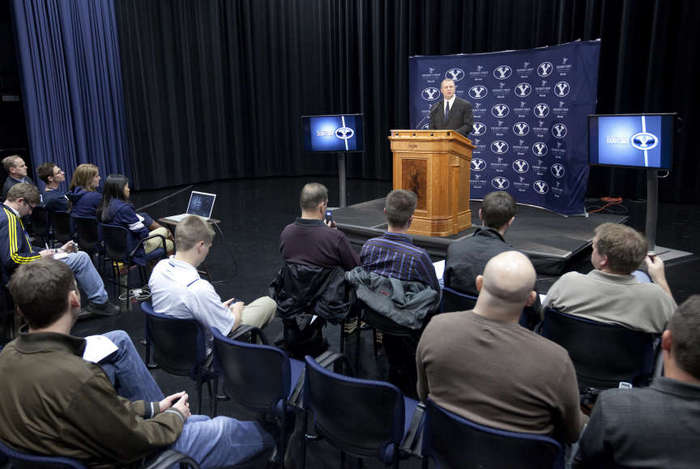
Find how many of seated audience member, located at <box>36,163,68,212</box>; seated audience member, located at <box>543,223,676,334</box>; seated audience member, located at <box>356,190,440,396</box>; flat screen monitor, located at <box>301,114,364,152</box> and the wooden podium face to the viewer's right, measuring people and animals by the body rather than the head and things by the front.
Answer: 1

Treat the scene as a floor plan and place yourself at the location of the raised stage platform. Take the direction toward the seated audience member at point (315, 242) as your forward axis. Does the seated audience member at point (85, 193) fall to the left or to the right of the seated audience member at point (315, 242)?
right

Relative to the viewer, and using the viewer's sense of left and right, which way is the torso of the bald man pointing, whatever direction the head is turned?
facing away from the viewer

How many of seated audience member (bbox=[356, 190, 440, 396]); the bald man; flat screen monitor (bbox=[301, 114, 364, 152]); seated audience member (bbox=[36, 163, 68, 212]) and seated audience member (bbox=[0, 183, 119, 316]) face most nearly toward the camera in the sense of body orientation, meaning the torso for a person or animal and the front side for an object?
1

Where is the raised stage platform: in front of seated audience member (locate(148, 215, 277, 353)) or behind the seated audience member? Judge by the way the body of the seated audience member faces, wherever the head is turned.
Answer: in front

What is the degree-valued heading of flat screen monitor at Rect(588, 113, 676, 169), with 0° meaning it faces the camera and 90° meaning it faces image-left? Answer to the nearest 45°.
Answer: approximately 45°

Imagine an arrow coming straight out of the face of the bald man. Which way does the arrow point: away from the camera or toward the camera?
away from the camera

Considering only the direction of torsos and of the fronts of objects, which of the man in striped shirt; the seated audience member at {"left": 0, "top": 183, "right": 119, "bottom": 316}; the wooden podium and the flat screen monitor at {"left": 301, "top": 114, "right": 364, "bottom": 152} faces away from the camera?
the man in striped shirt

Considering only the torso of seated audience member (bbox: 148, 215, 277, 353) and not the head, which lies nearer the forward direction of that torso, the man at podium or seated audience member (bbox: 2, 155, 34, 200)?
the man at podium

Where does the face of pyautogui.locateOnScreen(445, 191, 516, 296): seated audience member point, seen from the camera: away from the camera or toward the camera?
away from the camera

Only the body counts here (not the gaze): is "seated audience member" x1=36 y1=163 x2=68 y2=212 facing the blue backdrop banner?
yes

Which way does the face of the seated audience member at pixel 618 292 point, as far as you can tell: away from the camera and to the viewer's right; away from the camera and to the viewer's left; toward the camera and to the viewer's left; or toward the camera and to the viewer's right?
away from the camera and to the viewer's left

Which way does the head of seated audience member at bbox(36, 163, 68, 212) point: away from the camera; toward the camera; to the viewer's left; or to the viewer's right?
to the viewer's right

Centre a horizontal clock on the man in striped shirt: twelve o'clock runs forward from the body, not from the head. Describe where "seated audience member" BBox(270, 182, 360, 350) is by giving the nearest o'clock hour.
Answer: The seated audience member is roughly at 10 o'clock from the man in striped shirt.

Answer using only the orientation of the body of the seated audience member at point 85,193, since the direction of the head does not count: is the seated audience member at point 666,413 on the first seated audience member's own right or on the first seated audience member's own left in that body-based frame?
on the first seated audience member's own right

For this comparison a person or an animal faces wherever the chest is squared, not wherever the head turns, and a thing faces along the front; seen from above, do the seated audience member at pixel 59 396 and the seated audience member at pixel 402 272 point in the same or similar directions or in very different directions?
same or similar directions

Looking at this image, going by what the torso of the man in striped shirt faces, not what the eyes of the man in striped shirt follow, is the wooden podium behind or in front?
in front

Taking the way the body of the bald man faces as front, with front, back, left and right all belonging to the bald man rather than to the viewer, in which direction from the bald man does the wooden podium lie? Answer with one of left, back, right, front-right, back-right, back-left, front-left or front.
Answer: front
